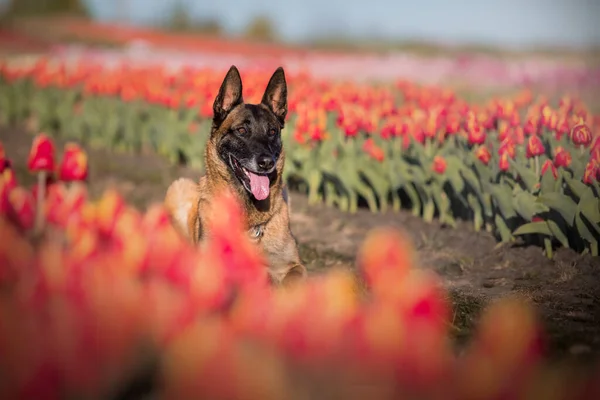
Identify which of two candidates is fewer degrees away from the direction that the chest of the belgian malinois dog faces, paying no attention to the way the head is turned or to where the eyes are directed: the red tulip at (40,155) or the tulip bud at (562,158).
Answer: the tulip bud

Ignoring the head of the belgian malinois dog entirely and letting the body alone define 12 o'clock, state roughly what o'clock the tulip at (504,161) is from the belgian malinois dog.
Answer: The tulip is roughly at 10 o'clock from the belgian malinois dog.

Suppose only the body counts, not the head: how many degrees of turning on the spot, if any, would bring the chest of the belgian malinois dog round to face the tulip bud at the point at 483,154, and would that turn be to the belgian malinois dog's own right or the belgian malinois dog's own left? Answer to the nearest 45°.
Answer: approximately 90° to the belgian malinois dog's own left

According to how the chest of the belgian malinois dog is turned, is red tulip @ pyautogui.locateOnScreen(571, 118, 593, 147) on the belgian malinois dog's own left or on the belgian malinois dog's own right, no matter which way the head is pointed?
on the belgian malinois dog's own left

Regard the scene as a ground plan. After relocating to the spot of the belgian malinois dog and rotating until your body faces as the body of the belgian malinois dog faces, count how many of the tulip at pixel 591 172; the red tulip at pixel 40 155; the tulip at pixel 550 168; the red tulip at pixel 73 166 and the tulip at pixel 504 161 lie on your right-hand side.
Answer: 2

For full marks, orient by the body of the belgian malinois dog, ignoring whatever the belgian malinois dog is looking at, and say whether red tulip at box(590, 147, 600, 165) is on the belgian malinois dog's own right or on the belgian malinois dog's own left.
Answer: on the belgian malinois dog's own left

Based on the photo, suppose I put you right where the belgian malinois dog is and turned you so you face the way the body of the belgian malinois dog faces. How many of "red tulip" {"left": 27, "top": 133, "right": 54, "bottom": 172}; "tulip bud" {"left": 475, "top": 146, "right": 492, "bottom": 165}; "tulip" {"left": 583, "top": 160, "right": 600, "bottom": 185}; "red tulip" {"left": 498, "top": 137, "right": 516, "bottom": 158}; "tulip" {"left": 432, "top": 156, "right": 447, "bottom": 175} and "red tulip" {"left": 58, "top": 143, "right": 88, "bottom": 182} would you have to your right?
2

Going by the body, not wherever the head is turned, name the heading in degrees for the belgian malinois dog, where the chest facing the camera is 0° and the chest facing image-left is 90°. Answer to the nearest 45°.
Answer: approximately 315°

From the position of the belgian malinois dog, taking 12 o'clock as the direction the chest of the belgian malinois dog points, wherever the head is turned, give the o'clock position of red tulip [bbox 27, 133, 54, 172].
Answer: The red tulip is roughly at 3 o'clock from the belgian malinois dog.

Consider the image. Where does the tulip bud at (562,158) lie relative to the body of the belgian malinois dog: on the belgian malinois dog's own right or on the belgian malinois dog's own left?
on the belgian malinois dog's own left

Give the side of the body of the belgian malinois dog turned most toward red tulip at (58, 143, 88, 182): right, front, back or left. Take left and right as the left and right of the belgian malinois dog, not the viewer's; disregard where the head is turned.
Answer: right

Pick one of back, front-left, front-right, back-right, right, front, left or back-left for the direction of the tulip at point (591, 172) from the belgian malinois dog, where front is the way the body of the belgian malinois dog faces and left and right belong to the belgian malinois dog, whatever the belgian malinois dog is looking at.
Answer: front-left

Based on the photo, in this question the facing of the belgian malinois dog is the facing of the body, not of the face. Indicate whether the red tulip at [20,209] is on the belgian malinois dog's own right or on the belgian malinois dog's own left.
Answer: on the belgian malinois dog's own right
